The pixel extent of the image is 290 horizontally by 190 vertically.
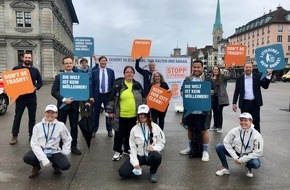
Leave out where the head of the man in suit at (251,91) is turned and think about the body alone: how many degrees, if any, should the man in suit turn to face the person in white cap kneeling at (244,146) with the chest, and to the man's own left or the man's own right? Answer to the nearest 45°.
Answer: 0° — they already face them

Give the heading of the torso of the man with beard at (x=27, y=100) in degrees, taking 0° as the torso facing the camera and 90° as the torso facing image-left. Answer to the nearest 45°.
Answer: approximately 0°

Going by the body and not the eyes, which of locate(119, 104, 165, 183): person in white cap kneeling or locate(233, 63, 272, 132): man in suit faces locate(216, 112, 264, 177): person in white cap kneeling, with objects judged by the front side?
the man in suit

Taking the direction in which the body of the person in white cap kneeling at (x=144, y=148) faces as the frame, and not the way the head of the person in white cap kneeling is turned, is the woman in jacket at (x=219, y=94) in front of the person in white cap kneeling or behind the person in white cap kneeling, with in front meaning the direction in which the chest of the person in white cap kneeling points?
behind

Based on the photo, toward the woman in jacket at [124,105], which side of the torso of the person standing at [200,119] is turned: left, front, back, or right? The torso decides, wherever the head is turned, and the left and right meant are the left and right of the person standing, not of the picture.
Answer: right

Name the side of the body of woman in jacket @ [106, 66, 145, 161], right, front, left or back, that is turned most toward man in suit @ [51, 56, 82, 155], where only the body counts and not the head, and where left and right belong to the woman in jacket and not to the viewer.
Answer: right

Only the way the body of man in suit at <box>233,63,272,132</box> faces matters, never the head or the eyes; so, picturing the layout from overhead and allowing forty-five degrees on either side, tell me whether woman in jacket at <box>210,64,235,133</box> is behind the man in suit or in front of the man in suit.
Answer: behind

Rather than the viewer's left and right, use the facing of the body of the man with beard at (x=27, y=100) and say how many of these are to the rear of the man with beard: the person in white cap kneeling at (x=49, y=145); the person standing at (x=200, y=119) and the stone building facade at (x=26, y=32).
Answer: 1

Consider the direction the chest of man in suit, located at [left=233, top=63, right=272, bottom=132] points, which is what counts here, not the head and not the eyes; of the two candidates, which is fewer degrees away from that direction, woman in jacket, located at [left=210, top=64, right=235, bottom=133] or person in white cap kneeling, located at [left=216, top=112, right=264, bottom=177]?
the person in white cap kneeling

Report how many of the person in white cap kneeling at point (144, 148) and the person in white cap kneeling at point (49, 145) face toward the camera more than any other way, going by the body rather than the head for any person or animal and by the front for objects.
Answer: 2

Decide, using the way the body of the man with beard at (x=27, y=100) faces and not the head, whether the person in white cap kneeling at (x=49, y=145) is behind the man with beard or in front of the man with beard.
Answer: in front

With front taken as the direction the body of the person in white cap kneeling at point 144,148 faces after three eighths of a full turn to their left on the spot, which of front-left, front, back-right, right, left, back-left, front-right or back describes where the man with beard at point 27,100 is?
left

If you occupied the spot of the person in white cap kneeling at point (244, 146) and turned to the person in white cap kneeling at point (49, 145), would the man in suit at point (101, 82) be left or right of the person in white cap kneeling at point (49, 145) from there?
right
